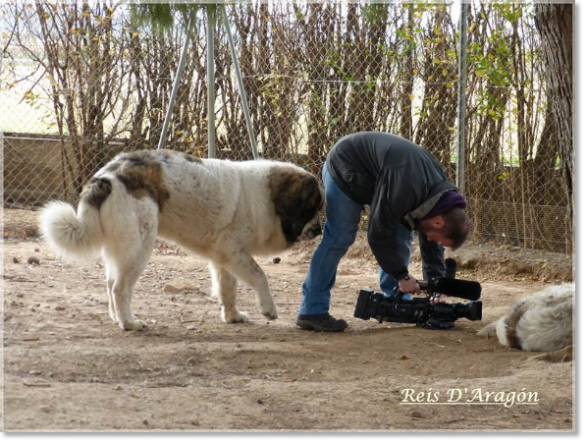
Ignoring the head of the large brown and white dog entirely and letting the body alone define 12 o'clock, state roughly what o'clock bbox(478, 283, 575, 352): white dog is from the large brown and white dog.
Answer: The white dog is roughly at 1 o'clock from the large brown and white dog.

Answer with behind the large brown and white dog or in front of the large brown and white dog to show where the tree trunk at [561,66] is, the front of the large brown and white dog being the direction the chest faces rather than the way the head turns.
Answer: in front

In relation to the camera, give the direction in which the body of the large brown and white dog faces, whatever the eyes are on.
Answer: to the viewer's right

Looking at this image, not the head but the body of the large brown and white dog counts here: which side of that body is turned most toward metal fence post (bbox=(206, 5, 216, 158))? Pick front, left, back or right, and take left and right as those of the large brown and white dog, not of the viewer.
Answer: left

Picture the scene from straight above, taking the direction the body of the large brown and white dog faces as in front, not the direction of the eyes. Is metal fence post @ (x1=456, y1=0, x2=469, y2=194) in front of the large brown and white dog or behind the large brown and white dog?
in front

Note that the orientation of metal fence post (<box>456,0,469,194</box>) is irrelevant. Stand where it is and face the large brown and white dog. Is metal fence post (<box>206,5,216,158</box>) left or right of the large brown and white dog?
right

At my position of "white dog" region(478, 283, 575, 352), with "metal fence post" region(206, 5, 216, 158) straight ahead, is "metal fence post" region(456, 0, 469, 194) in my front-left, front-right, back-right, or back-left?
front-right

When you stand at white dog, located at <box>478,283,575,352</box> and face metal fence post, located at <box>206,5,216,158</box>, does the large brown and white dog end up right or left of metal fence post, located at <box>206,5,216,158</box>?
left

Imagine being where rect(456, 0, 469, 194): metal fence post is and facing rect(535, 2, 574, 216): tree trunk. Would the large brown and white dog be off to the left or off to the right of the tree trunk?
right

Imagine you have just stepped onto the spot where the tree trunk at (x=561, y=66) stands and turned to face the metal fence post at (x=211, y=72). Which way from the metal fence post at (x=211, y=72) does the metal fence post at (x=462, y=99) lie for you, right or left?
right
